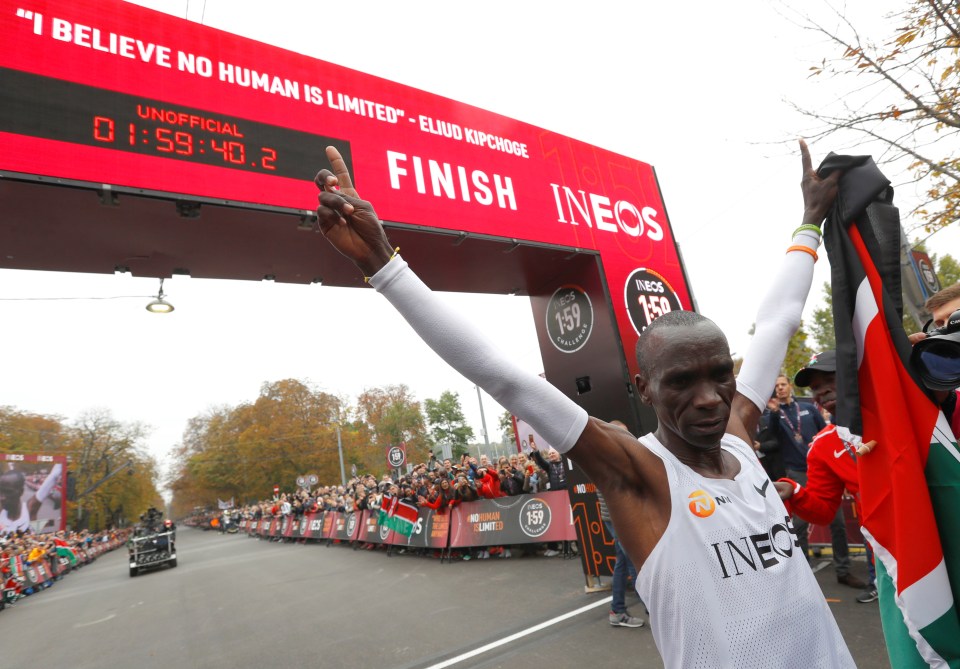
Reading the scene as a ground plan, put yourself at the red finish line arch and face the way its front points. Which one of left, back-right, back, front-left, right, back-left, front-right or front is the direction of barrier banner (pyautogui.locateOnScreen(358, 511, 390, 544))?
back-left

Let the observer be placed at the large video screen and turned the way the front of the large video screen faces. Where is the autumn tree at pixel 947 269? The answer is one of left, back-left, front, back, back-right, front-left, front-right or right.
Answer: front

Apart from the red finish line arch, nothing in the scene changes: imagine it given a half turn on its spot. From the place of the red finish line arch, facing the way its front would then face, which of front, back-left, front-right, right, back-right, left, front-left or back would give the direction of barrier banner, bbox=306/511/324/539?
front-right

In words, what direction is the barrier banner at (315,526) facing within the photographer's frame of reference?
facing the viewer and to the left of the viewer

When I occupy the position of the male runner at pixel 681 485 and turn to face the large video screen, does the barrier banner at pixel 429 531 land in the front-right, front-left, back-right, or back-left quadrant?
front-right

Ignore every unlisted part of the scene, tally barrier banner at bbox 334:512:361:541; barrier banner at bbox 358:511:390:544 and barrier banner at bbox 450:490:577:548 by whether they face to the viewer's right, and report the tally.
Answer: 0

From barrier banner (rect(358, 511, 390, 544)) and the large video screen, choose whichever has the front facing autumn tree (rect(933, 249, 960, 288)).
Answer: the large video screen

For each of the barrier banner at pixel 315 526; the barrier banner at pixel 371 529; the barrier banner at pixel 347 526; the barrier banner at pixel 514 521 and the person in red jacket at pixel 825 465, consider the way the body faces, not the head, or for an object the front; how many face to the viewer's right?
0

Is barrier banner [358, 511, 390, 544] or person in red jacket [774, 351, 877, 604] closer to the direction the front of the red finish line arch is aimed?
the person in red jacket

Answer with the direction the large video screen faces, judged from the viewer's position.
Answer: facing the viewer and to the right of the viewer

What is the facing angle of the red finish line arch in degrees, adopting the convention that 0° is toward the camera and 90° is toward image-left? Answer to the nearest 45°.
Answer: approximately 315°

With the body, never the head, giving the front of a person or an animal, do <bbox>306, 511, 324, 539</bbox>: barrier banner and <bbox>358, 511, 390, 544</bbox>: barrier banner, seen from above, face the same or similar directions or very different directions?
same or similar directions

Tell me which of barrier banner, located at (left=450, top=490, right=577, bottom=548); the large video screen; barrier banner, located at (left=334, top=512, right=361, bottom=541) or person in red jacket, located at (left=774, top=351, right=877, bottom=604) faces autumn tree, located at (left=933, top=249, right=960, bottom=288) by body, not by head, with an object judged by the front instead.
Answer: the large video screen
